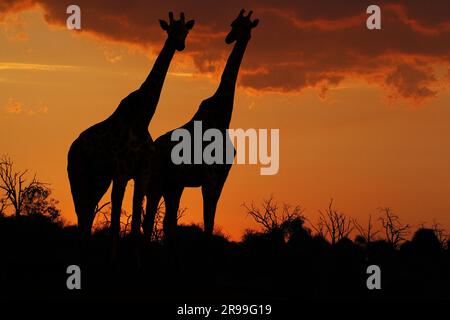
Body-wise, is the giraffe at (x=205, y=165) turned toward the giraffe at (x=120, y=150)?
no

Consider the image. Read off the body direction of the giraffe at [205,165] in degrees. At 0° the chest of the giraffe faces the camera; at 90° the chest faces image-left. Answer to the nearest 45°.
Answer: approximately 270°

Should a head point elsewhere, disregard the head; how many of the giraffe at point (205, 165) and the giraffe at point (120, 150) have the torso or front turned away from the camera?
0

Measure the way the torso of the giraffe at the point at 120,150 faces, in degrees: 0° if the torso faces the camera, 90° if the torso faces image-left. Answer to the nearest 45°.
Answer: approximately 315°
